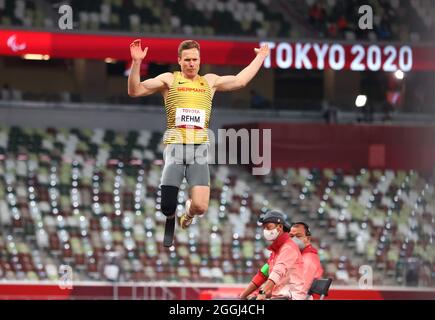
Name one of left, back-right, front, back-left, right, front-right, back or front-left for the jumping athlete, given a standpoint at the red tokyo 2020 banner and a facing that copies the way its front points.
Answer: front

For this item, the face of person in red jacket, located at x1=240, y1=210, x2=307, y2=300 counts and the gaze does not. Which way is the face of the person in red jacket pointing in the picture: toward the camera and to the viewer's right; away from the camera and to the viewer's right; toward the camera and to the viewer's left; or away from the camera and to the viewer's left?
toward the camera and to the viewer's left

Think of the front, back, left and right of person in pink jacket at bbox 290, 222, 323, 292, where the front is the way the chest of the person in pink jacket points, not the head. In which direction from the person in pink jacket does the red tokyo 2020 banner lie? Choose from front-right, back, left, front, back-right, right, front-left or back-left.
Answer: back-right

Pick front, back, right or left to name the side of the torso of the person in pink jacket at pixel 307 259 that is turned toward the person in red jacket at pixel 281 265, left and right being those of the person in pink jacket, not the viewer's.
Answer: front

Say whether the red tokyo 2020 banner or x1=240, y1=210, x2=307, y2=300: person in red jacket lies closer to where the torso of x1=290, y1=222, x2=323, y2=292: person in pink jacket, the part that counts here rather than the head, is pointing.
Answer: the person in red jacket

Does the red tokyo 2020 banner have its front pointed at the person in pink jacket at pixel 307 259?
yes

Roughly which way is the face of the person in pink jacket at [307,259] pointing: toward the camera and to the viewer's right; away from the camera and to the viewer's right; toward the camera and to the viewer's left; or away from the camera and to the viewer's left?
toward the camera and to the viewer's left

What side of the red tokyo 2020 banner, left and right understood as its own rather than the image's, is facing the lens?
front

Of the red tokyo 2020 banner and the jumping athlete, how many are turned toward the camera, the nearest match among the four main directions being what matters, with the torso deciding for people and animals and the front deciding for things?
2

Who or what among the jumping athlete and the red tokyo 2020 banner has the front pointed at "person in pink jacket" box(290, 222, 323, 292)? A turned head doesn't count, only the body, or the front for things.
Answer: the red tokyo 2020 banner

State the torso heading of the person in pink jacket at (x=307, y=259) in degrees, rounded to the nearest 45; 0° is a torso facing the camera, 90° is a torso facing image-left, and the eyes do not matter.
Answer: approximately 45°
